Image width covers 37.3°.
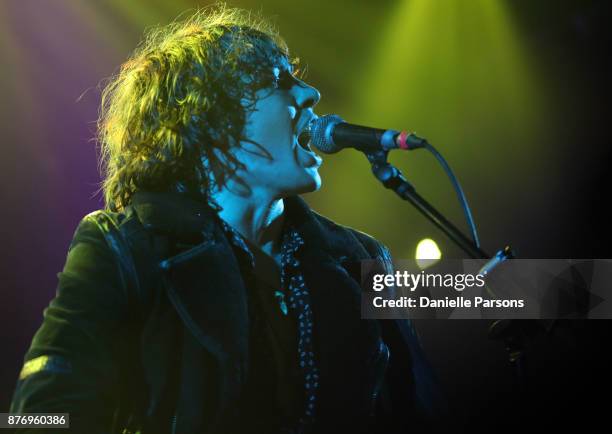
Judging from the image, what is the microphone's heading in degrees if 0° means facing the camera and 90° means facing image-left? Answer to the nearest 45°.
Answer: approximately 90°

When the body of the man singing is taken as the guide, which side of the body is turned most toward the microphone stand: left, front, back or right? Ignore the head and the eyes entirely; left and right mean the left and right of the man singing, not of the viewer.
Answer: front

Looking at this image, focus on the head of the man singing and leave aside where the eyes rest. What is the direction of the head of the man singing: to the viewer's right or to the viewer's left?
to the viewer's right
